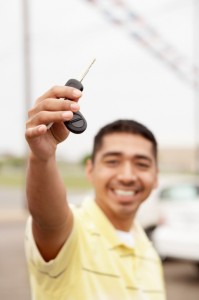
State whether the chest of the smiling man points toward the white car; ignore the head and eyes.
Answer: no

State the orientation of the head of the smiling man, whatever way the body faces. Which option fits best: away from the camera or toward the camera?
toward the camera

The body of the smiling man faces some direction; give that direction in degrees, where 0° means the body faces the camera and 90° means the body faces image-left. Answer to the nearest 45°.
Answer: approximately 315°

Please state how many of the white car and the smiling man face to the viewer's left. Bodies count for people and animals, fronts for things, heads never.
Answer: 0
